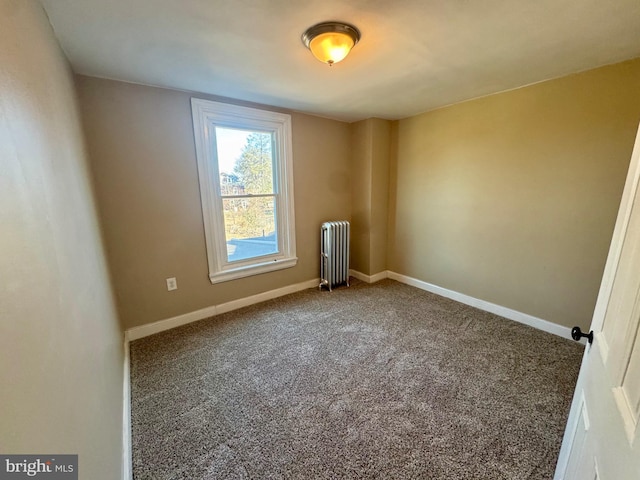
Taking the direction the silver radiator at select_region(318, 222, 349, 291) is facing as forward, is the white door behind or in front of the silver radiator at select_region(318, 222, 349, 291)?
in front

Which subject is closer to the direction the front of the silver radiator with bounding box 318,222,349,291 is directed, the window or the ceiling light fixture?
the ceiling light fixture

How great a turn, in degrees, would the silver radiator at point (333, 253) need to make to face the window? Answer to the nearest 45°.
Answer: approximately 90° to its right

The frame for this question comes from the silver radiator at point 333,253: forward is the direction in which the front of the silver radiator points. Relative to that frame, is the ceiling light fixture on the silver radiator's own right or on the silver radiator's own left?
on the silver radiator's own right

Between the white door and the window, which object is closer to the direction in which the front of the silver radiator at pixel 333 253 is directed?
the white door

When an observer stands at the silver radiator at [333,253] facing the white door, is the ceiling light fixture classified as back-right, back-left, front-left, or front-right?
front-right

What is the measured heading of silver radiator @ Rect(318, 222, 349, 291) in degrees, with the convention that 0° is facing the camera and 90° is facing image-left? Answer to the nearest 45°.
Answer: approximately 315°
